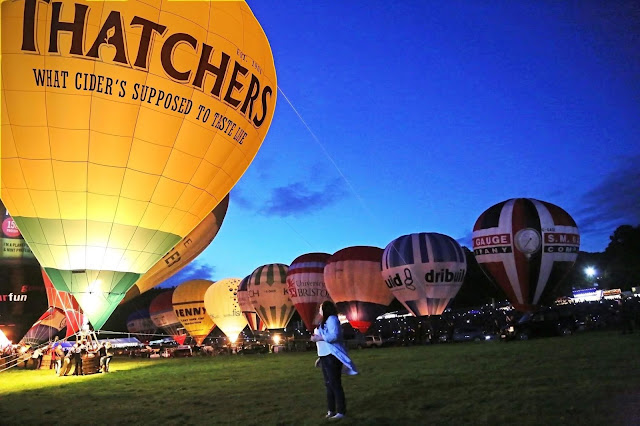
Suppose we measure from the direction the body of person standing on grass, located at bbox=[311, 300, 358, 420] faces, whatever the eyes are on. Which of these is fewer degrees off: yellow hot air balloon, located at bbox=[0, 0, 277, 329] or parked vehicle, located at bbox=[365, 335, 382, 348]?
the yellow hot air balloon

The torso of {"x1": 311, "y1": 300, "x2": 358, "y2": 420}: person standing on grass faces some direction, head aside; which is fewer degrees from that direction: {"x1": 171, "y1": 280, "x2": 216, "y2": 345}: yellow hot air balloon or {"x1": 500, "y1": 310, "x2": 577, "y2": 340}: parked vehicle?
the yellow hot air balloon

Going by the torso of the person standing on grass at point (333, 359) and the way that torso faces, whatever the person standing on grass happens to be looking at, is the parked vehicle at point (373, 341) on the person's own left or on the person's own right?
on the person's own right

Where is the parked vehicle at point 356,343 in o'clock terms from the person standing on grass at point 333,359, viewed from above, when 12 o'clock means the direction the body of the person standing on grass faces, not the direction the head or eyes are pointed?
The parked vehicle is roughly at 3 o'clock from the person standing on grass.

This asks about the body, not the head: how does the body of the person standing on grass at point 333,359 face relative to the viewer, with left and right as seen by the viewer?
facing to the left of the viewer

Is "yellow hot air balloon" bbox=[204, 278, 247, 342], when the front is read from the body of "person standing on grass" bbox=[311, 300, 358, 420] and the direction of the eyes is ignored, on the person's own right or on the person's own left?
on the person's own right
